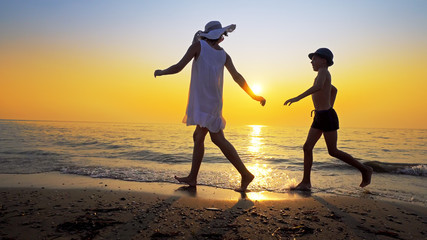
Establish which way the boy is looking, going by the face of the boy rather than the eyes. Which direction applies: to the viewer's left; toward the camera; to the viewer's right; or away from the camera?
to the viewer's left

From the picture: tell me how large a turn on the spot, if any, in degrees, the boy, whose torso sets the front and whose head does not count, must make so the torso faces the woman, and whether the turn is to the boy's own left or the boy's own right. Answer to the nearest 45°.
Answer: approximately 45° to the boy's own left

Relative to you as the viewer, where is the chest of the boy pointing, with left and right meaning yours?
facing to the left of the viewer
